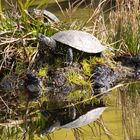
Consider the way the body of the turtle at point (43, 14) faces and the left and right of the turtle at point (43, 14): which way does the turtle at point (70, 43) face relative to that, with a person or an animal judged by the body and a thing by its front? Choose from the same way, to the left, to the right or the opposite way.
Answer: the same way

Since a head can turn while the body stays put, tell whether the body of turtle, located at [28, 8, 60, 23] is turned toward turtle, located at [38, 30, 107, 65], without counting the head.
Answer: no

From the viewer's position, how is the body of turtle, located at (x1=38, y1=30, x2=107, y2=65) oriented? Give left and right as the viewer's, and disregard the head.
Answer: facing to the left of the viewer

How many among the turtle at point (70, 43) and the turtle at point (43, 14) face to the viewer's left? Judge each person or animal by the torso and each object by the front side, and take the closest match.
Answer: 2

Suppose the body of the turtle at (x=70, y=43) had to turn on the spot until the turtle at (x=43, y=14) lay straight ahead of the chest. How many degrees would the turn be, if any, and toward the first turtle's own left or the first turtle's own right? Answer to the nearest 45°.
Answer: approximately 45° to the first turtle's own right

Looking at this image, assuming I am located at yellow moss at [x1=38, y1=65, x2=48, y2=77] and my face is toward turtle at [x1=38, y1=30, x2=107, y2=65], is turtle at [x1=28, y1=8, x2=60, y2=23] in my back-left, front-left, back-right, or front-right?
front-left

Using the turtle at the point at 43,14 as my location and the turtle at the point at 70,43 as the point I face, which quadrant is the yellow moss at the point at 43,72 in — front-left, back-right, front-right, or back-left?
front-right

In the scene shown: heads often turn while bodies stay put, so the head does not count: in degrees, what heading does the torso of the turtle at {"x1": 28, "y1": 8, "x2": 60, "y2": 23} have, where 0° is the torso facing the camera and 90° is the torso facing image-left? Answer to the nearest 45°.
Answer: approximately 90°
